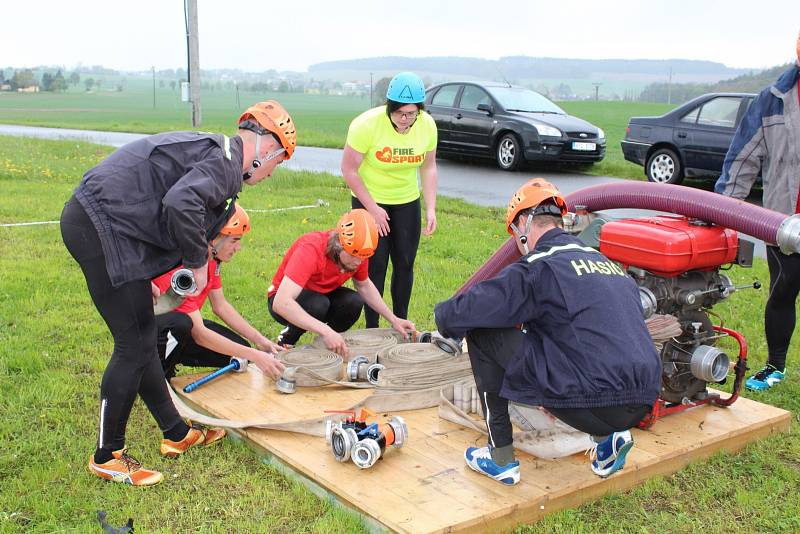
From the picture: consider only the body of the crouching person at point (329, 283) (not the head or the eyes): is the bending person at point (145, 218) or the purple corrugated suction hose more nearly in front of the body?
the purple corrugated suction hose

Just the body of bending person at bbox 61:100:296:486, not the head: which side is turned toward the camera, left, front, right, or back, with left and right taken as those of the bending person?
right

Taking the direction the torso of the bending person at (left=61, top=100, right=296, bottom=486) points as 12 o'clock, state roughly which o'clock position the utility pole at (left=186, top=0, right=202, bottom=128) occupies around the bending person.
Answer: The utility pole is roughly at 9 o'clock from the bending person.

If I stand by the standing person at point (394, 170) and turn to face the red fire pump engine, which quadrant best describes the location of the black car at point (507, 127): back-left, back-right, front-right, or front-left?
back-left

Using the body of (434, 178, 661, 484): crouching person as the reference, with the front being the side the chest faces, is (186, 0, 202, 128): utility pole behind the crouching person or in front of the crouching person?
in front

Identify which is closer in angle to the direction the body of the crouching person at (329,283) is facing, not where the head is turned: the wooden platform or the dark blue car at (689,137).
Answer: the wooden platform

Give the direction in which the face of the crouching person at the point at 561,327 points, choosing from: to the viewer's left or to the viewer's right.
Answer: to the viewer's left

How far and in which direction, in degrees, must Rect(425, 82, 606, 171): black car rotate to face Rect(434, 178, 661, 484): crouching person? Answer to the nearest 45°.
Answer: approximately 45° to its right

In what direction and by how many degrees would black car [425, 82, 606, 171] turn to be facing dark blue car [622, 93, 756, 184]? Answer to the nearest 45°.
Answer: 0° — it already faces it

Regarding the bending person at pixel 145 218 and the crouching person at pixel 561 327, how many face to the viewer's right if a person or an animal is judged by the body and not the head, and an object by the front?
1

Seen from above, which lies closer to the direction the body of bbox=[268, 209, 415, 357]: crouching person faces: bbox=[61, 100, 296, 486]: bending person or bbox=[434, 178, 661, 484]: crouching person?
the crouching person
